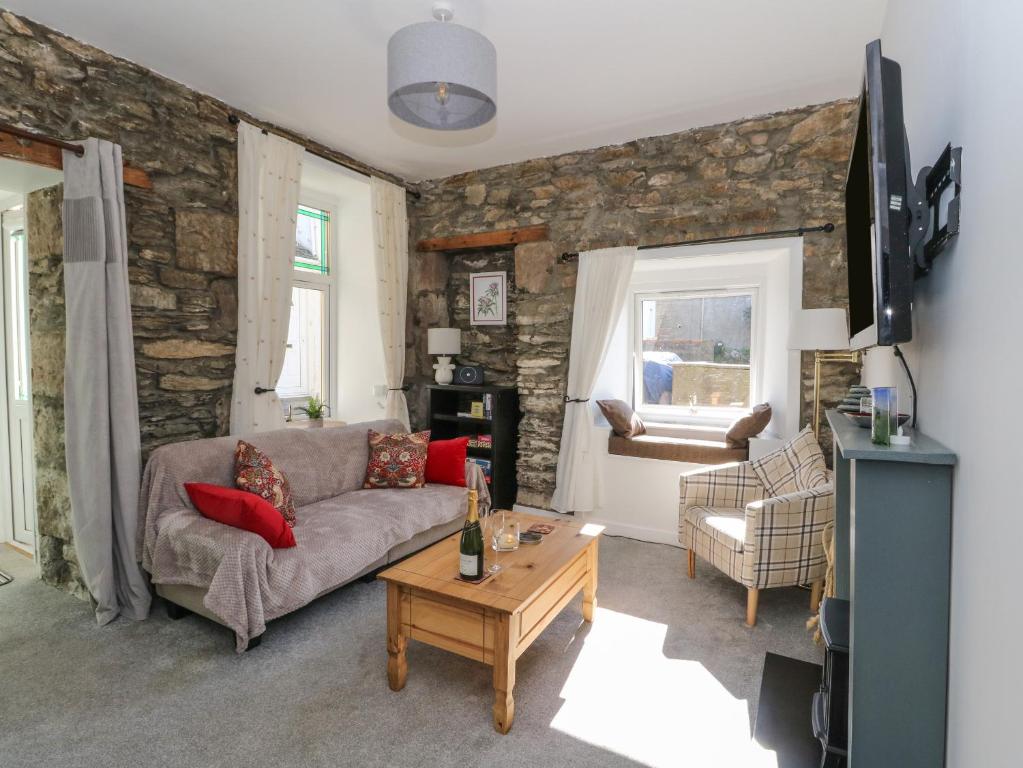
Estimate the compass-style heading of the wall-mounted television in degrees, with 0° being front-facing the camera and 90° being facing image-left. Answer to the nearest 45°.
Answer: approximately 90°

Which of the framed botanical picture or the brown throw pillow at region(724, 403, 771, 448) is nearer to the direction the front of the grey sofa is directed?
the brown throw pillow

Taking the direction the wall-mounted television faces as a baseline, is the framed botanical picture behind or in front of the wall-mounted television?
in front

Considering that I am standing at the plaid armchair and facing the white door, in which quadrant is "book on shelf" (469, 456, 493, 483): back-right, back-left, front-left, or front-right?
front-right

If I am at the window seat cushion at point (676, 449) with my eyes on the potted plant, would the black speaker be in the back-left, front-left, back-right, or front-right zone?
front-right

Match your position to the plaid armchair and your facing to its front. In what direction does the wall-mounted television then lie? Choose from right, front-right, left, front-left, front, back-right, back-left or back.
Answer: front-left

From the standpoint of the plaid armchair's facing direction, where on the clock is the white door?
The white door is roughly at 1 o'clock from the plaid armchair.

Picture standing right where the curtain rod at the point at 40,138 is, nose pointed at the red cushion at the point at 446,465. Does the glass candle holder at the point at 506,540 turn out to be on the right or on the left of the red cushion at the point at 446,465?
right

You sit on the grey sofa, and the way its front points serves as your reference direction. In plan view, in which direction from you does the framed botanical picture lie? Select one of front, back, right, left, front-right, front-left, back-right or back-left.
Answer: left

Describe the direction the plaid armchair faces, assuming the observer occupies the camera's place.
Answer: facing the viewer and to the left of the viewer

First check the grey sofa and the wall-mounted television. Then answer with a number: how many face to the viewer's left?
1

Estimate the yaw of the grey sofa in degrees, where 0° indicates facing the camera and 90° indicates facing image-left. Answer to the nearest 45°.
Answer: approximately 315°

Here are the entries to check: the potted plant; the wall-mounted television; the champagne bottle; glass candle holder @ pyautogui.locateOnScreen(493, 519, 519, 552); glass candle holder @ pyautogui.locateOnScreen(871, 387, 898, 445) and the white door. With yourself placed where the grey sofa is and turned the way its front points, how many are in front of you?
4

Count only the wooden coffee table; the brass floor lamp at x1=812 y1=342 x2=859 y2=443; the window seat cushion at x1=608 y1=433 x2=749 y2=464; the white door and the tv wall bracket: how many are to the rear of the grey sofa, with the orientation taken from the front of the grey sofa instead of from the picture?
1

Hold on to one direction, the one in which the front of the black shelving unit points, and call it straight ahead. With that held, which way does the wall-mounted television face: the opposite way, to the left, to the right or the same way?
to the right
